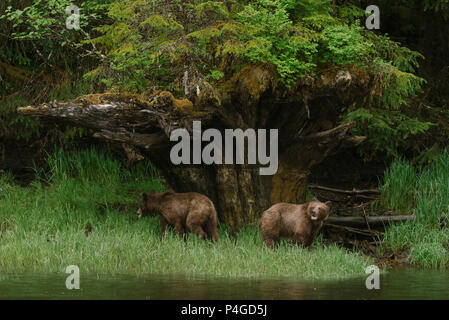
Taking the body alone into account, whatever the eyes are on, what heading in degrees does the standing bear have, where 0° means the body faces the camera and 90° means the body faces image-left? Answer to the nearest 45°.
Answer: approximately 90°

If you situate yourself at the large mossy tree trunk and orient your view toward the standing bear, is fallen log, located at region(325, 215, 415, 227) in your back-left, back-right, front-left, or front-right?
back-left

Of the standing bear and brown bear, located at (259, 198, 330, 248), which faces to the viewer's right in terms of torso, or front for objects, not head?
the brown bear

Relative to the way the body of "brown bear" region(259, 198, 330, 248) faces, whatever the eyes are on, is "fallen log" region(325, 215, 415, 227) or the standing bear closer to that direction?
the fallen log

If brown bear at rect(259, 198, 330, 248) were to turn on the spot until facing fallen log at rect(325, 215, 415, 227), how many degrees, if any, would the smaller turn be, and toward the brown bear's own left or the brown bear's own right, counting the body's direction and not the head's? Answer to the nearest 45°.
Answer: approximately 45° to the brown bear's own left

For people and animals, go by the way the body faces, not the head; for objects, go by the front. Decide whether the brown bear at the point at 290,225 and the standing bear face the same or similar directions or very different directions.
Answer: very different directions

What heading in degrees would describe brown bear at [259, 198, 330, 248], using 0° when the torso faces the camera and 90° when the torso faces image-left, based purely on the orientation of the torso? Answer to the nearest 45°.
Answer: approximately 270°

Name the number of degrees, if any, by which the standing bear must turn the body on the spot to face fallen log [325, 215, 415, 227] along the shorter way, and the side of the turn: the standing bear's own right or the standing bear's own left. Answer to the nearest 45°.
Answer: approximately 135° to the standing bear's own right

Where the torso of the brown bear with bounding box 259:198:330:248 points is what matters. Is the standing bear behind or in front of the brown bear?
behind

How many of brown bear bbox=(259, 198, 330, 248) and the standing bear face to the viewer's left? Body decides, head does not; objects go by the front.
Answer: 1

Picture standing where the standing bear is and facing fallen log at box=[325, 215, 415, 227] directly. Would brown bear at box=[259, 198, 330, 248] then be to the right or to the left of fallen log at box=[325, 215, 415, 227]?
right
